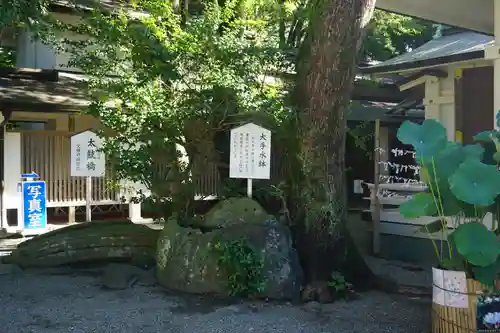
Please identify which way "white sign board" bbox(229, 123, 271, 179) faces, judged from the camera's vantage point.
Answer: facing the viewer

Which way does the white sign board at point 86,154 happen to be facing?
toward the camera

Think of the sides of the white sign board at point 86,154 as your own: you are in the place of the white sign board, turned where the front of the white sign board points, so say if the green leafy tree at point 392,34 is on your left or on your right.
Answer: on your left

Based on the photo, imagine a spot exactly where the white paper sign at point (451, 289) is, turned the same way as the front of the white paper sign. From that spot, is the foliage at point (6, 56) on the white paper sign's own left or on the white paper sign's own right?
on the white paper sign's own right

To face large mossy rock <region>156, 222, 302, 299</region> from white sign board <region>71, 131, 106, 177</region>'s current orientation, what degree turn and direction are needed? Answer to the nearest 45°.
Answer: approximately 45° to its left

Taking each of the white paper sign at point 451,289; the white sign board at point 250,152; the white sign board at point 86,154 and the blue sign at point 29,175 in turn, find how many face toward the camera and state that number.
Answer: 4

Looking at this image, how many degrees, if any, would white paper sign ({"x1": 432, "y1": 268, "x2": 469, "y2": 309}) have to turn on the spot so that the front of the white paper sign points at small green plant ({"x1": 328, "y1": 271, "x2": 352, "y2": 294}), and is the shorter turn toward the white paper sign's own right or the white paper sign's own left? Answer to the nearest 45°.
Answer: approximately 135° to the white paper sign's own right

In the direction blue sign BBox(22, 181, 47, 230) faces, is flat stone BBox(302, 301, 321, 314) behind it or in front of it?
in front

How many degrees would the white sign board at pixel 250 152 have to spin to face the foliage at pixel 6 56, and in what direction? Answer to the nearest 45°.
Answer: approximately 135° to its right

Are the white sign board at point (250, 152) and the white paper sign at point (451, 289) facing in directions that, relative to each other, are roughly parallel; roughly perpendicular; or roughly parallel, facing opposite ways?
roughly parallel

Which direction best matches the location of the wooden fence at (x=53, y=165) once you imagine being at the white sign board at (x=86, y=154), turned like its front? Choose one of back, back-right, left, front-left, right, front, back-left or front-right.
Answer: back

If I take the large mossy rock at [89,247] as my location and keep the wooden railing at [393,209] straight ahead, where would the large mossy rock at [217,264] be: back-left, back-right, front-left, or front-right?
front-right

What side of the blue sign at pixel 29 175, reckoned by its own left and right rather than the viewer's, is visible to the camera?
front
